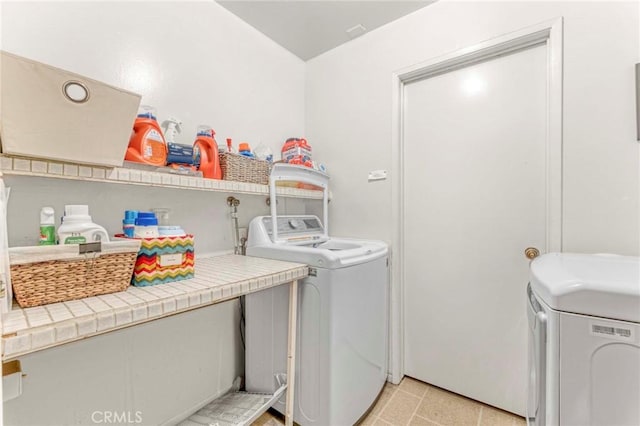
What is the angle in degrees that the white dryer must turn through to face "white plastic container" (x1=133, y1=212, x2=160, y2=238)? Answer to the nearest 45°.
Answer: approximately 45° to its left

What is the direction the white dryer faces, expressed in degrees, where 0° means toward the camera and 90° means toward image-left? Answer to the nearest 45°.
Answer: approximately 90°

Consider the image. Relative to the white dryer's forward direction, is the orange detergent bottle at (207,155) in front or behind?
in front

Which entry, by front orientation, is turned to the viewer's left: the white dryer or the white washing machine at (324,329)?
the white dryer

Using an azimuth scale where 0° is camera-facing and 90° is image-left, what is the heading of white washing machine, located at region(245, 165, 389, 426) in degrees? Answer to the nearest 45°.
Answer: approximately 315°

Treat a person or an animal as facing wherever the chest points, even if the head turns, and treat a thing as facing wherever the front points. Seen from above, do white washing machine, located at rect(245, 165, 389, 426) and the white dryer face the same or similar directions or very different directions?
very different directions

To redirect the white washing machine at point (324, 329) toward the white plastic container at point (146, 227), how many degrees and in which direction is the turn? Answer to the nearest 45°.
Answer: approximately 90° to its right

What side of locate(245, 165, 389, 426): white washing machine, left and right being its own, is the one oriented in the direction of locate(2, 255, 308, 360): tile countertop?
right

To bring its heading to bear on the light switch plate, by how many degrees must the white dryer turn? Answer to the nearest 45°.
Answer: approximately 45° to its right

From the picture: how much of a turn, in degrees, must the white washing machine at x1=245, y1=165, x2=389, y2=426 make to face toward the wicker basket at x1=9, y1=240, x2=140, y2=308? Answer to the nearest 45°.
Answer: approximately 90° to its right

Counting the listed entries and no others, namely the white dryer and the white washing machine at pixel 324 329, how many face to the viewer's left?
1

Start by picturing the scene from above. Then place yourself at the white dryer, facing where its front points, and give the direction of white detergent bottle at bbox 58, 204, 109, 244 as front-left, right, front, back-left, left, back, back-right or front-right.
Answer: front-left
